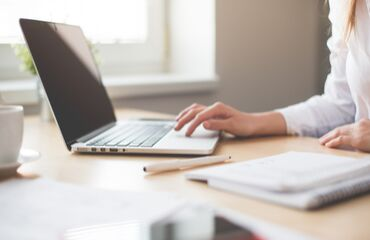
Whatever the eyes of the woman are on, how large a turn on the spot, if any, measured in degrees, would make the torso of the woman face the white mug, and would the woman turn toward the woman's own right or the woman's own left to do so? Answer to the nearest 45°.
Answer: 0° — they already face it

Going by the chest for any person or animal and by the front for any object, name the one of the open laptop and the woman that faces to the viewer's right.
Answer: the open laptop

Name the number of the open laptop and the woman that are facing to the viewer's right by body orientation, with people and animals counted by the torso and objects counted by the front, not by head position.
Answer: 1

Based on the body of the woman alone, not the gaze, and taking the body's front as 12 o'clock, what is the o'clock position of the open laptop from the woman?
The open laptop is roughly at 1 o'clock from the woman.

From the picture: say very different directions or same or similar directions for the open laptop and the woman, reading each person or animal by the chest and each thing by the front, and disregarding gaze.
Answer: very different directions

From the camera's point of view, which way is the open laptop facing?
to the viewer's right

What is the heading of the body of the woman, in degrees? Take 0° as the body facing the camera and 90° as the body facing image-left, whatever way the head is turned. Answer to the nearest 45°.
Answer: approximately 45°
